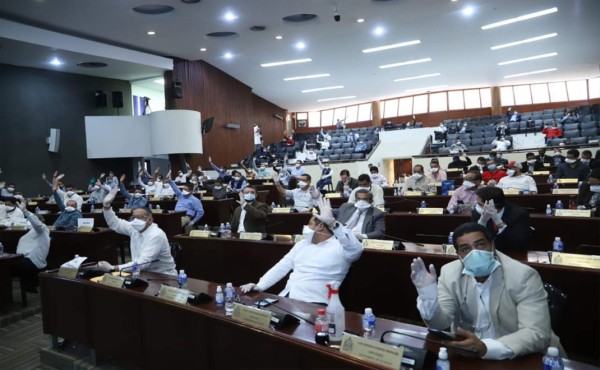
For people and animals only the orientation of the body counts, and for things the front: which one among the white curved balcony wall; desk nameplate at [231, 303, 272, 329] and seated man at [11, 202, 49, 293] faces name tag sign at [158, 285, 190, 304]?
the white curved balcony wall

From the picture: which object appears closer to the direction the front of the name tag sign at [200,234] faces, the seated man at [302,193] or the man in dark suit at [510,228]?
the man in dark suit

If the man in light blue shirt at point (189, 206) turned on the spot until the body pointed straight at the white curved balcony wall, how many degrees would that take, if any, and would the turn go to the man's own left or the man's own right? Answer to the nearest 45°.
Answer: approximately 135° to the man's own right

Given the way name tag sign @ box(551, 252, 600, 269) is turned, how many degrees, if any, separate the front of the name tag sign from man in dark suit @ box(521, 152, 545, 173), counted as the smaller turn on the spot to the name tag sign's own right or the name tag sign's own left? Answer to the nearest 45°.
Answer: approximately 180°

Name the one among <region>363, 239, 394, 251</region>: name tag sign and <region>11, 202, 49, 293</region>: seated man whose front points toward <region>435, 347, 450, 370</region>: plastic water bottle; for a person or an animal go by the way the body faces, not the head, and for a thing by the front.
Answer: the name tag sign

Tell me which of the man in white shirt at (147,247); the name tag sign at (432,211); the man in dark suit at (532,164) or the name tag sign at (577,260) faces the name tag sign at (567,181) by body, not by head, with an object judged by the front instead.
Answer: the man in dark suit

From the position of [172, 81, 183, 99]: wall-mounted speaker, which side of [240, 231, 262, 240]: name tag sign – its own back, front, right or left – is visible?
back

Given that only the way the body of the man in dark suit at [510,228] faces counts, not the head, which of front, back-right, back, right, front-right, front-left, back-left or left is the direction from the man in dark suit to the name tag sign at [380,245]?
front-right

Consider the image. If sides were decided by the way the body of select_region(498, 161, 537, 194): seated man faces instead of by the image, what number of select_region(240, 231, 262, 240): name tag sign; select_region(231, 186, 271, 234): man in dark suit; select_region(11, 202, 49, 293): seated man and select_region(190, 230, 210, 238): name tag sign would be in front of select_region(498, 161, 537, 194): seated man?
4

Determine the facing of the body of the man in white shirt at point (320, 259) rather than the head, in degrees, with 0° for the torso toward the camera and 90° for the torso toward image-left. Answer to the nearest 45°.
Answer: approximately 45°

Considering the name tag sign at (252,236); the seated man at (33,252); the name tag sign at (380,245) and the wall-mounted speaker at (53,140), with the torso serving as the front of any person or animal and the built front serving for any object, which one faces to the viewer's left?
the seated man

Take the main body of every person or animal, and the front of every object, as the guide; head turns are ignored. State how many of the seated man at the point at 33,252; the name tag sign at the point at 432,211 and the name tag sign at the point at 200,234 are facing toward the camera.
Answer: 2

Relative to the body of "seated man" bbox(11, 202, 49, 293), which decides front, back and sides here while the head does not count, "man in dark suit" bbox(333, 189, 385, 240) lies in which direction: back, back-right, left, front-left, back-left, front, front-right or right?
back-left

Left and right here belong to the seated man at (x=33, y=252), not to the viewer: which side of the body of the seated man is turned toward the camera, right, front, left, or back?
left
